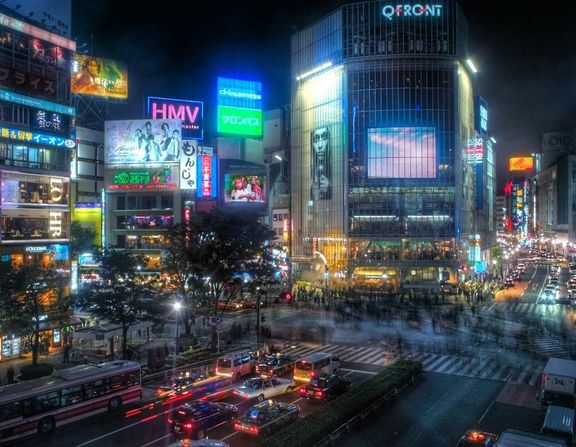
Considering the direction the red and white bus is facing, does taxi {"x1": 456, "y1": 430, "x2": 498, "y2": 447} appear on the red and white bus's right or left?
on its right

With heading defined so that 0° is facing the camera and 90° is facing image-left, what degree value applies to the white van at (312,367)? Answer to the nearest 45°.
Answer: approximately 225°

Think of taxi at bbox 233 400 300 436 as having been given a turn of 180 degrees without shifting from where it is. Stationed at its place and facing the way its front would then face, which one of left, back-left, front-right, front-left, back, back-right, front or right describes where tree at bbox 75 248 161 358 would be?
right

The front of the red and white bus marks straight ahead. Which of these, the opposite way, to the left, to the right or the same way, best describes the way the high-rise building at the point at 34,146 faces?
to the right

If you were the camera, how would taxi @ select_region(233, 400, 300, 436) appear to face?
facing away from the viewer and to the right of the viewer

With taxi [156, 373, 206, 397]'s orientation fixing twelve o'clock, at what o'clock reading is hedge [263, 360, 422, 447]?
The hedge is roughly at 3 o'clock from the taxi.

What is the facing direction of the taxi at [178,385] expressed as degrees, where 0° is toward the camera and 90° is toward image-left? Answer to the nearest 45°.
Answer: approximately 225°

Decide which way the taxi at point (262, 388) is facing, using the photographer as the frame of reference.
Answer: facing away from the viewer and to the right of the viewer

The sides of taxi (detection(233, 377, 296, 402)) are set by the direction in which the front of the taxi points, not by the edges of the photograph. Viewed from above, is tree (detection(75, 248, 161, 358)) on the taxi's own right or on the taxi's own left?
on the taxi's own left

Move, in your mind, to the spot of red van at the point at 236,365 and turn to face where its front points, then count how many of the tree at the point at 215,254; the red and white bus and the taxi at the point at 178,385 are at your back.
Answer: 2

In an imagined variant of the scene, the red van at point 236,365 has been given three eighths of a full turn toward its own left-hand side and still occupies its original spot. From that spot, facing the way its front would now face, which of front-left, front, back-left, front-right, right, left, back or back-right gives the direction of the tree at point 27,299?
front

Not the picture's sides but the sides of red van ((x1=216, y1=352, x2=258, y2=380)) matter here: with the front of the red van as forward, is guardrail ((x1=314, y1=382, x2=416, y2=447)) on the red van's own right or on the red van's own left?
on the red van's own right

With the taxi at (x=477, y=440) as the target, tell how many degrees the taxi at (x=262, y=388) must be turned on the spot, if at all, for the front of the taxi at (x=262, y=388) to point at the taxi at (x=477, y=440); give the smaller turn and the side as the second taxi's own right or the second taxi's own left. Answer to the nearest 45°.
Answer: approximately 90° to the second taxi's own right

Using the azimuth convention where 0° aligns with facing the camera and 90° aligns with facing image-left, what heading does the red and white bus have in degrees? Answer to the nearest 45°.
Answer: approximately 225°
